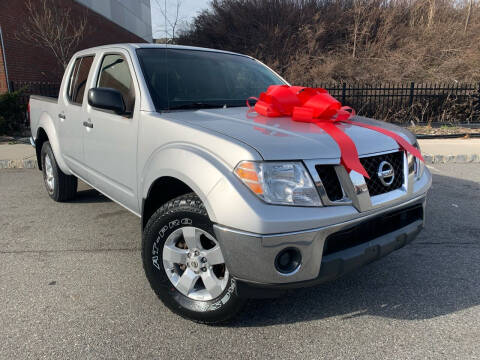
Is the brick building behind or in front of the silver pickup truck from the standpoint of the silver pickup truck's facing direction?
behind

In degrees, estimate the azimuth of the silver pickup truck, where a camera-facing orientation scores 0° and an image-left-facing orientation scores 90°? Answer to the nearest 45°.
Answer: approximately 315°

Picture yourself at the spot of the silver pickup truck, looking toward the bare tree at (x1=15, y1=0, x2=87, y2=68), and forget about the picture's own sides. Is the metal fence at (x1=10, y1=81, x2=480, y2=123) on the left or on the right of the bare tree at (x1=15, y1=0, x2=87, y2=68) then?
right

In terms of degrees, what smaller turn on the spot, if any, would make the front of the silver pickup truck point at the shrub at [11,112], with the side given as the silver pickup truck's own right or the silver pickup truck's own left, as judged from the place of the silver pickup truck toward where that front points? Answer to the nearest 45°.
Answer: approximately 180°

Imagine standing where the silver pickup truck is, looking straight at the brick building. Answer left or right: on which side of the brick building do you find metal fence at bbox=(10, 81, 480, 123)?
right

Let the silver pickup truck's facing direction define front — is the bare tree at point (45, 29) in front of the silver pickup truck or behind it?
behind

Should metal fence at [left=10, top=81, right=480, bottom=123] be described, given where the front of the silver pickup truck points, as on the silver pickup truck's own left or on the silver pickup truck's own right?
on the silver pickup truck's own left
